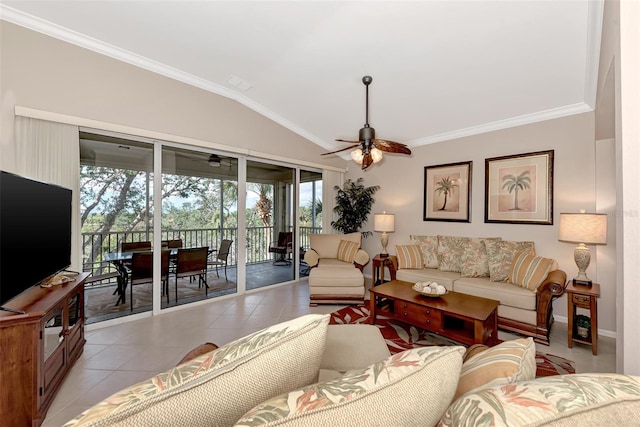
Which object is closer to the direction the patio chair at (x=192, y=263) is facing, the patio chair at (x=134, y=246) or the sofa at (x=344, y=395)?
the patio chair

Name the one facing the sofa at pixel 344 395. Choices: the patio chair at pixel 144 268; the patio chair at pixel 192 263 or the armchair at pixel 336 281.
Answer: the armchair

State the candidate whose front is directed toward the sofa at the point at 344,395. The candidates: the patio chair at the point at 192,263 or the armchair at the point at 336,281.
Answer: the armchair

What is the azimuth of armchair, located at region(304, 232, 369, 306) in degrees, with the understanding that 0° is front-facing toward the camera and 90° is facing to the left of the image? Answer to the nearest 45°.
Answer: approximately 0°

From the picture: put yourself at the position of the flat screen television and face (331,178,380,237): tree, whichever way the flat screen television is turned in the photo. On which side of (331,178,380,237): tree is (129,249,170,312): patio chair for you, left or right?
left

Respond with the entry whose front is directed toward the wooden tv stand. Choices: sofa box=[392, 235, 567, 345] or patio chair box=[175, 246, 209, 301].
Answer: the sofa

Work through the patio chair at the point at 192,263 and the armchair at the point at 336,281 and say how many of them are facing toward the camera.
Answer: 1

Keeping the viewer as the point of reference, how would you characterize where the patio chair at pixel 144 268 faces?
facing away from the viewer and to the left of the viewer
